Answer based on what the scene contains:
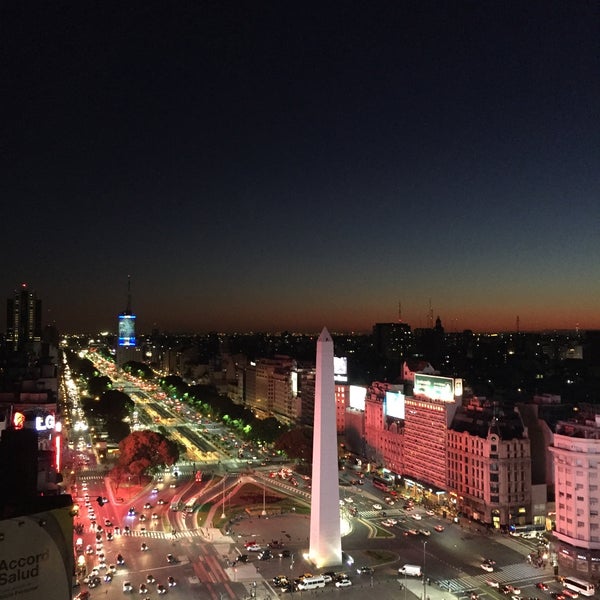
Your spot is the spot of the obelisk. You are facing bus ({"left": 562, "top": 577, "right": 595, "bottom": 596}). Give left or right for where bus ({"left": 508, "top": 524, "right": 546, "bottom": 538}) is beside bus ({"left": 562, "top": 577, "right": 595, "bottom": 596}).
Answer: left

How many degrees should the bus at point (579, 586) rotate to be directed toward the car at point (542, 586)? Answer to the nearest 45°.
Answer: approximately 45° to its left

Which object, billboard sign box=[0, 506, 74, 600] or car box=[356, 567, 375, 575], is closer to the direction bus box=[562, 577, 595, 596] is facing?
the car

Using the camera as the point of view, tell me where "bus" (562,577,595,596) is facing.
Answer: facing away from the viewer and to the left of the viewer

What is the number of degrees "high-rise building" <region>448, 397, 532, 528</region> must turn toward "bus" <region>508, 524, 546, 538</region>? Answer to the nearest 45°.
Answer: approximately 45° to its left

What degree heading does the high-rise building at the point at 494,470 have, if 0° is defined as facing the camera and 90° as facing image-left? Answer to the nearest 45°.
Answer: approximately 0°

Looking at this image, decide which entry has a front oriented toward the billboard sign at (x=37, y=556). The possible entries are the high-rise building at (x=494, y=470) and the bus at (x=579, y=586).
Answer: the high-rise building
